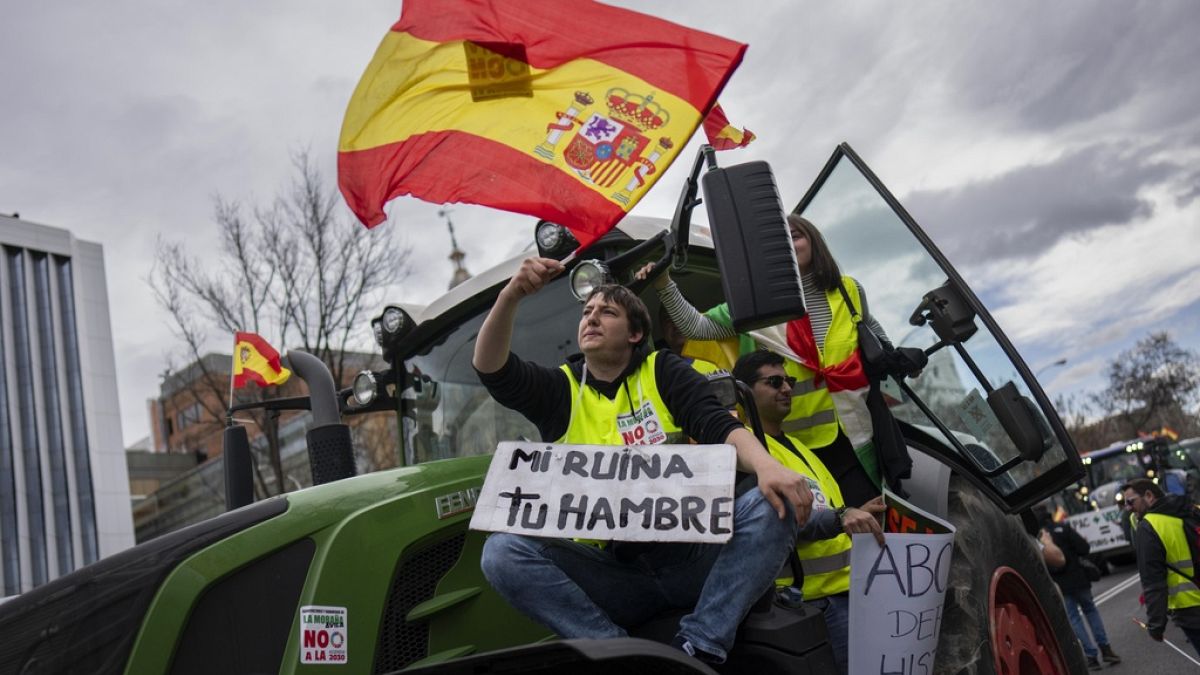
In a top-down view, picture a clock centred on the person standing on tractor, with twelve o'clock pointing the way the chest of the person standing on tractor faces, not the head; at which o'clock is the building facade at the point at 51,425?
The building facade is roughly at 3 o'clock from the person standing on tractor.

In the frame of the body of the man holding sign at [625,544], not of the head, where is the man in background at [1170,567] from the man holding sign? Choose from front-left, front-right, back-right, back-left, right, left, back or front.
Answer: back-left

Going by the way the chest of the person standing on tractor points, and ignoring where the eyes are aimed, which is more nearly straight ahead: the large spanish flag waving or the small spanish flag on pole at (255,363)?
the large spanish flag waving

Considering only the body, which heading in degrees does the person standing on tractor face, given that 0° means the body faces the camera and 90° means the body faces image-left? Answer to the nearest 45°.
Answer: approximately 45°

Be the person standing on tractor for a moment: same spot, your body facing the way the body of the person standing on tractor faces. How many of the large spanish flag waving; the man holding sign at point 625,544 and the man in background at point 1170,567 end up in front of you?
2
